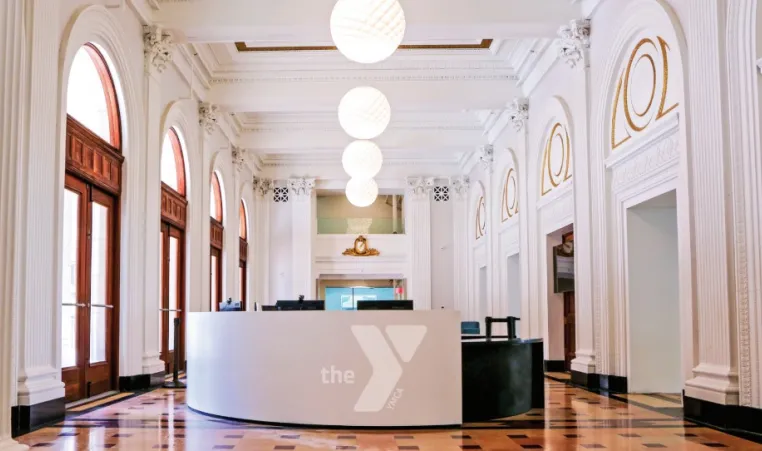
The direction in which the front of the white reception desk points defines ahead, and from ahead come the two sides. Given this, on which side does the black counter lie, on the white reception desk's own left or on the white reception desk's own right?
on the white reception desk's own left

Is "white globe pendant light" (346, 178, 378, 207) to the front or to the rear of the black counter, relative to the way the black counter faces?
to the rear

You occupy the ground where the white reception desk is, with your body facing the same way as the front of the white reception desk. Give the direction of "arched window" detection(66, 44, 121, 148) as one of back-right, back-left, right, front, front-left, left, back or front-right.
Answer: back-right

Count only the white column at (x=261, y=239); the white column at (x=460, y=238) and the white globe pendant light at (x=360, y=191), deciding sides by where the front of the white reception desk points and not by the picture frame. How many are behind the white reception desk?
3

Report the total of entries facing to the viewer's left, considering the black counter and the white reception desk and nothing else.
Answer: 0

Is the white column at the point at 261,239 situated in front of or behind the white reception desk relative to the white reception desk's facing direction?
behind

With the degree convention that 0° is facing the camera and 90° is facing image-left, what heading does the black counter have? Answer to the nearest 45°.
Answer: approximately 315°

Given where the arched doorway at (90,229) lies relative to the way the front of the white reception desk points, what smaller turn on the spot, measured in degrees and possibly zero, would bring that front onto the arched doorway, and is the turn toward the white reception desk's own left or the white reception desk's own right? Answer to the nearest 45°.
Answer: approximately 135° to the white reception desk's own right

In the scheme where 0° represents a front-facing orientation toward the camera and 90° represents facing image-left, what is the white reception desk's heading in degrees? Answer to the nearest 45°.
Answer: approximately 0°

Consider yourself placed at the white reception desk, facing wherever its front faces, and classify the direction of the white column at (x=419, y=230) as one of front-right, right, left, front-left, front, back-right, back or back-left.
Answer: back
